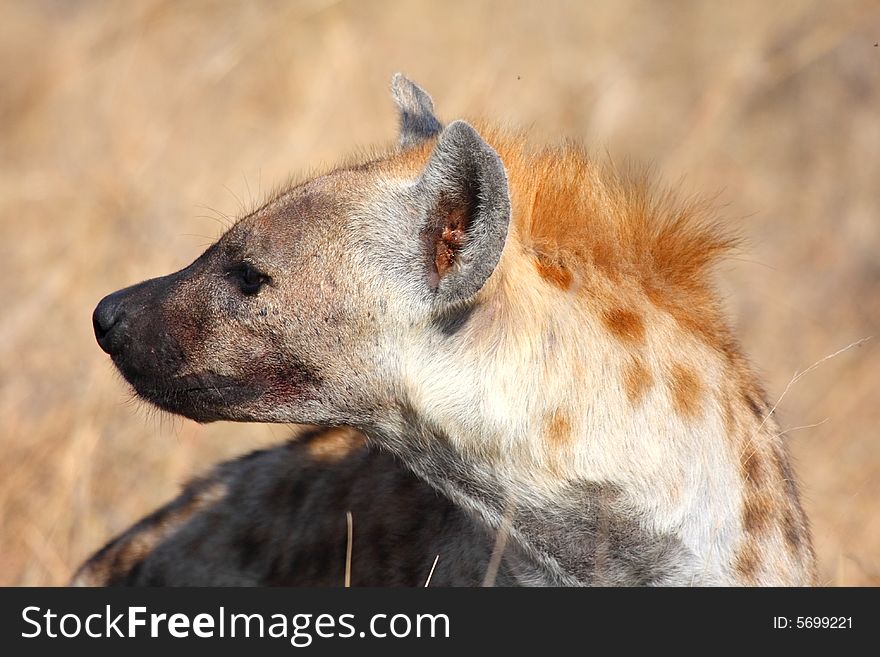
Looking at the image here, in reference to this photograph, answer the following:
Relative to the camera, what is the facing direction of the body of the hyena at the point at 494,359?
to the viewer's left
